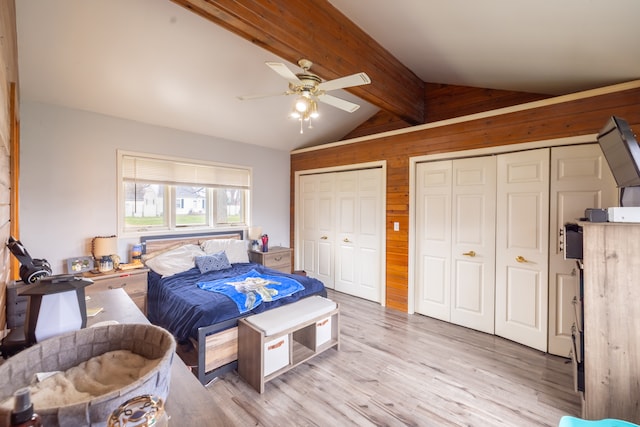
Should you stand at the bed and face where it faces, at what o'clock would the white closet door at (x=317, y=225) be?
The white closet door is roughly at 9 o'clock from the bed.

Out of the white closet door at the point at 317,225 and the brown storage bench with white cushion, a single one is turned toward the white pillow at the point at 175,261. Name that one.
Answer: the white closet door

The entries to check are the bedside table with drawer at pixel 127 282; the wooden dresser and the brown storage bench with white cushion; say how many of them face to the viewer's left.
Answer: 1

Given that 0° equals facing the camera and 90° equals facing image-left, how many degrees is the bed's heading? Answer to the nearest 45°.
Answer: approximately 315°

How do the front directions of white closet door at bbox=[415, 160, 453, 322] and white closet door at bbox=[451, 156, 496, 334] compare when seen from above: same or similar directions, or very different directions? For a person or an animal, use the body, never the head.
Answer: same or similar directions

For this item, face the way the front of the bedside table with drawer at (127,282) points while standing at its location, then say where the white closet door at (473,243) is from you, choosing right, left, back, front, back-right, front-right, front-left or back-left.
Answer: front

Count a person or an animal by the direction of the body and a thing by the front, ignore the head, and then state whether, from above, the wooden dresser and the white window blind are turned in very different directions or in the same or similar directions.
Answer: very different directions

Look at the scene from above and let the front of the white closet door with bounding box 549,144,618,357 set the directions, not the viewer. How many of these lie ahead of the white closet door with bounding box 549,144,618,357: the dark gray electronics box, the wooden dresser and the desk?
3

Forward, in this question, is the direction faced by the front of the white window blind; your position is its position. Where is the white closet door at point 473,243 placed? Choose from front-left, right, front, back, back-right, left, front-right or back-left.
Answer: front

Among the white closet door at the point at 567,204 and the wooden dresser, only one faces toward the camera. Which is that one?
the white closet door

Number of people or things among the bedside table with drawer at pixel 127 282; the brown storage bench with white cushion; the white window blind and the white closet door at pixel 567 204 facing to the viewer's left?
0

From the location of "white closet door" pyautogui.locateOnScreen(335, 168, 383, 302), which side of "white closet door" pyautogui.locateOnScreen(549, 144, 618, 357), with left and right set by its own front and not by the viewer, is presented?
right

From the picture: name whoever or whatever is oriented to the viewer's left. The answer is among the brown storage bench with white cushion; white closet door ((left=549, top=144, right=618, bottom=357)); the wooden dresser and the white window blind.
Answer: the wooden dresser

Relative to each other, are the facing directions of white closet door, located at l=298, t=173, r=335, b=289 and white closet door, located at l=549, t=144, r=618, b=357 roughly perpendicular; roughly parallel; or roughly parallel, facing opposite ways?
roughly parallel

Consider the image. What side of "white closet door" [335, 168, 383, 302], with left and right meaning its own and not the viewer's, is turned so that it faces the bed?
front

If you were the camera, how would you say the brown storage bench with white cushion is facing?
facing the viewer and to the right of the viewer

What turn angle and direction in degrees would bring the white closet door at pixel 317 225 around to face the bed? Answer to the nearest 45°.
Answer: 0° — it already faces it

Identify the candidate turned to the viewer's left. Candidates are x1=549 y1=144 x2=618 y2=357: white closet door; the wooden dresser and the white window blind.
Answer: the wooden dresser

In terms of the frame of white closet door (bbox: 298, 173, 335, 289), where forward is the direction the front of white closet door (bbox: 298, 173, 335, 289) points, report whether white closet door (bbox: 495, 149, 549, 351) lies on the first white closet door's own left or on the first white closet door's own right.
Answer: on the first white closet door's own left

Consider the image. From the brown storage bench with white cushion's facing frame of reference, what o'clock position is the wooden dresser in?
The wooden dresser is roughly at 11 o'clock from the brown storage bench with white cushion.

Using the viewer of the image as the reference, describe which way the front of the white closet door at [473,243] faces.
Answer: facing the viewer and to the left of the viewer
